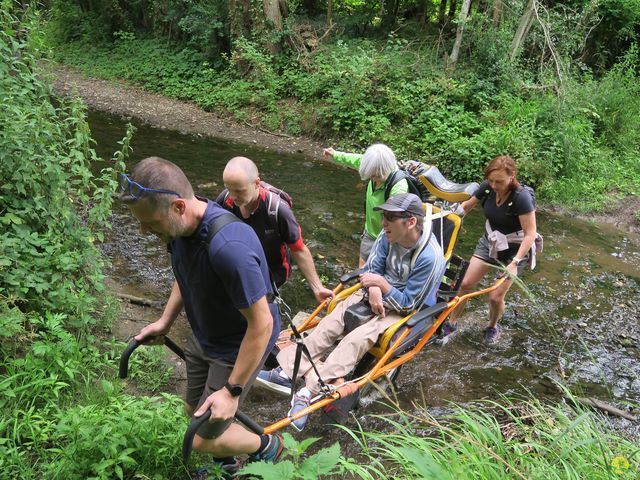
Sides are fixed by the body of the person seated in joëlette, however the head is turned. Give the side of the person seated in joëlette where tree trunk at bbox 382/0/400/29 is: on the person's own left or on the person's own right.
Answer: on the person's own right

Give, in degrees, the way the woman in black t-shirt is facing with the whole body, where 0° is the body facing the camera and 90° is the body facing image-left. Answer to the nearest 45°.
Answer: approximately 45°

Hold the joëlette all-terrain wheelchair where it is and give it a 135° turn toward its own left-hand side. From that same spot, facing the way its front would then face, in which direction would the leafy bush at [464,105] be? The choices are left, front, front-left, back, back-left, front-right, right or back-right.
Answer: left

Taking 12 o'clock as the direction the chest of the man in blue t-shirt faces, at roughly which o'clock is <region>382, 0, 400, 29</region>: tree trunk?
The tree trunk is roughly at 5 o'clock from the man in blue t-shirt.

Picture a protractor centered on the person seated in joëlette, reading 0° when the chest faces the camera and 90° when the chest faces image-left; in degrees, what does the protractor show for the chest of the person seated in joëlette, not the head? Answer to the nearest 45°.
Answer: approximately 45°

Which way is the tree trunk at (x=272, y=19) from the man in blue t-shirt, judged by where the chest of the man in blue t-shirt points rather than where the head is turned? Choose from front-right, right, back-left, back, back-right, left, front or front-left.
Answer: back-right

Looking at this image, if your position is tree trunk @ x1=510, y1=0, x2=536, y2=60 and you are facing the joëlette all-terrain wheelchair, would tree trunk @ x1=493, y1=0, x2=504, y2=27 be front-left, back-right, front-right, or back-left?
back-right

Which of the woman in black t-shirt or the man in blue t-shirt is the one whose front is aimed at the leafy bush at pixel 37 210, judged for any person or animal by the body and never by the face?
the woman in black t-shirt

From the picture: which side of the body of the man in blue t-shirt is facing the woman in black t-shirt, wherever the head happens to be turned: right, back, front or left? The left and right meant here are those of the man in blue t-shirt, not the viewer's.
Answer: back

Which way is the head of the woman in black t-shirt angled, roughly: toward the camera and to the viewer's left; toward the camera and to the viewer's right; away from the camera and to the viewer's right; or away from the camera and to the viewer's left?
toward the camera and to the viewer's left

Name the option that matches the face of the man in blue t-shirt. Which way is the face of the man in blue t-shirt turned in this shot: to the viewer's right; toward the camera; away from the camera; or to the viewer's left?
to the viewer's left

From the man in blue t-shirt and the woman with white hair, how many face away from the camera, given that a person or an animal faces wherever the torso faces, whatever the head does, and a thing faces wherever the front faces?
0
